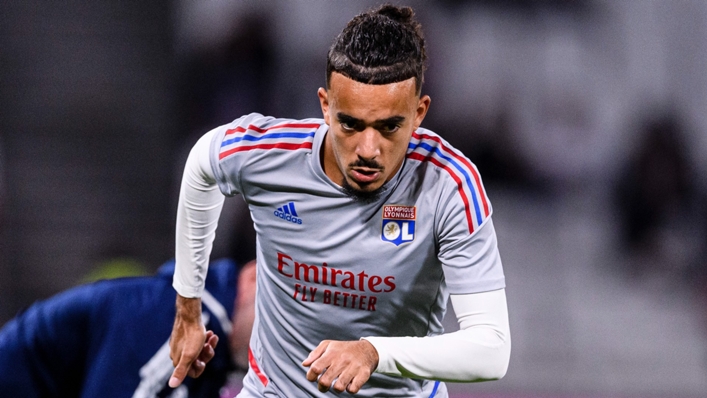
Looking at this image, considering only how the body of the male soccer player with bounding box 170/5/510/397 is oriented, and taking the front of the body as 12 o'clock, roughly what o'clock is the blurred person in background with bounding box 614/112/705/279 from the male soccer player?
The blurred person in background is roughly at 7 o'clock from the male soccer player.

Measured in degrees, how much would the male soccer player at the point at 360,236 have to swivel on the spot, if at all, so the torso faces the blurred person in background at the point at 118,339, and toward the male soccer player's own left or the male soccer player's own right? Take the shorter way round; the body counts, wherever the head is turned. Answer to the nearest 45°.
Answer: approximately 135° to the male soccer player's own right

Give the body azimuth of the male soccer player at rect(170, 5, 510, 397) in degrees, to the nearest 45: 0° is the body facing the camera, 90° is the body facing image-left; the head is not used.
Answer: approximately 0°
